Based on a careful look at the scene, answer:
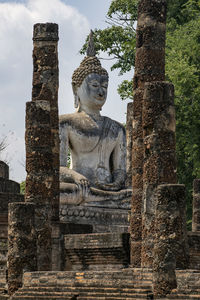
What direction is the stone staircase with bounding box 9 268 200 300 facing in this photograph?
toward the camera

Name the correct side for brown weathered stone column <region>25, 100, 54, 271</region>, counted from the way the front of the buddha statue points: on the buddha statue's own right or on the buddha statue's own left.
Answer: on the buddha statue's own right

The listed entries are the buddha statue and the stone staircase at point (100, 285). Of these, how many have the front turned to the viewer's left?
0

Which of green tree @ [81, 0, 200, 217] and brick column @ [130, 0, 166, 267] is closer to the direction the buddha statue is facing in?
the brick column

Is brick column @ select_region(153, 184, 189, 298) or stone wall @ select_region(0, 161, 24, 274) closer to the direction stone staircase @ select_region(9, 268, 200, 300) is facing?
the brick column

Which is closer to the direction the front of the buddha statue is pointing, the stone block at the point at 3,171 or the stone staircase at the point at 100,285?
the stone staircase

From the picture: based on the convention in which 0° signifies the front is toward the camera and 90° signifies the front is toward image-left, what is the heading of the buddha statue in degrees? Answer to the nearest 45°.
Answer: approximately 315°

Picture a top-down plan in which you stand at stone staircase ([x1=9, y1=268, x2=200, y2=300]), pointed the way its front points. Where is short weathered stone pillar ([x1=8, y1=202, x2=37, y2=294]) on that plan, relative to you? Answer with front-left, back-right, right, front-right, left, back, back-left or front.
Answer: back-right

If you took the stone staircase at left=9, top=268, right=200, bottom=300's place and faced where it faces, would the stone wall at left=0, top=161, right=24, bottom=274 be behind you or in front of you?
behind

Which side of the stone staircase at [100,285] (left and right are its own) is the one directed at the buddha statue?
back
